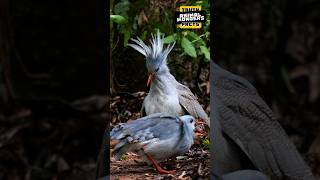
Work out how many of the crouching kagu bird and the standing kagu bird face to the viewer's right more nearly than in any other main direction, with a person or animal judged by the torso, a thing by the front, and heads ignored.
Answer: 1

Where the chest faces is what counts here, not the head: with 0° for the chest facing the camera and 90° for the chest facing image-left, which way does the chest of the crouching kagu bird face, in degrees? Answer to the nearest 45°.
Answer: approximately 270°

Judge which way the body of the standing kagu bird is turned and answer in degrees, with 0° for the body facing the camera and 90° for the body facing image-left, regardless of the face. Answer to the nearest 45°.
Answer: approximately 45°
